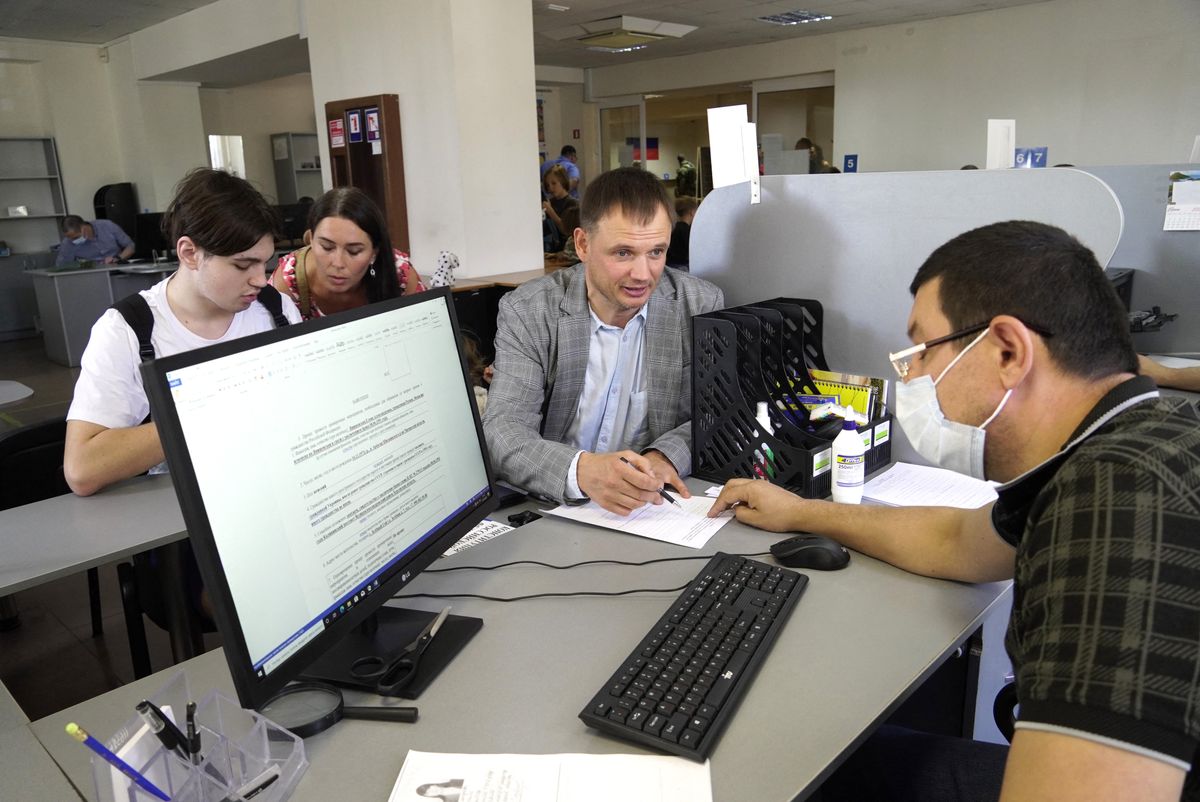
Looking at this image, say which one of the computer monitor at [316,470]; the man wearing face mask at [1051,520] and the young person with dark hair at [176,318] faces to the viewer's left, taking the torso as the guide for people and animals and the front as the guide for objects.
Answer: the man wearing face mask

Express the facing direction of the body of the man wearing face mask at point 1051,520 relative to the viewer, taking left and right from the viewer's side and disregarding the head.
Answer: facing to the left of the viewer

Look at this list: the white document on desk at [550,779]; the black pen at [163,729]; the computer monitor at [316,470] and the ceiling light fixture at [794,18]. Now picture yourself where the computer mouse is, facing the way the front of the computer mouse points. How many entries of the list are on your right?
1

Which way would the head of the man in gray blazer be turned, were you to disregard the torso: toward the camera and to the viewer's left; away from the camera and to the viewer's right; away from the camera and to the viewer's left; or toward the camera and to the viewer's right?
toward the camera and to the viewer's right

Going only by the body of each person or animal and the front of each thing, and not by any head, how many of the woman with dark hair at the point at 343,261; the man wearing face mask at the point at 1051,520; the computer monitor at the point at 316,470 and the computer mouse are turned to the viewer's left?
2

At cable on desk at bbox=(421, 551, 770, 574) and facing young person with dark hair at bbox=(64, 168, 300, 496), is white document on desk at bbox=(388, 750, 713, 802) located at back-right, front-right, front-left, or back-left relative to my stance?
back-left

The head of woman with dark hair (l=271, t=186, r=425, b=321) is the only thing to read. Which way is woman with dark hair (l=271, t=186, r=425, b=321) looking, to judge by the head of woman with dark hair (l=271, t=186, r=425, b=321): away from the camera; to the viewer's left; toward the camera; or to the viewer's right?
toward the camera

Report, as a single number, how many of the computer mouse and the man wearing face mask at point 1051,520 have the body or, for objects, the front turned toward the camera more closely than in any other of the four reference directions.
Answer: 0

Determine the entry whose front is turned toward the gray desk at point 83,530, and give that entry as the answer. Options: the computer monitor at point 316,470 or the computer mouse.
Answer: the computer mouse

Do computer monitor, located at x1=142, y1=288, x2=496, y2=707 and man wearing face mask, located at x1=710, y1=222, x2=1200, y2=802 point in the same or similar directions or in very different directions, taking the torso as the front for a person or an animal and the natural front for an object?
very different directions

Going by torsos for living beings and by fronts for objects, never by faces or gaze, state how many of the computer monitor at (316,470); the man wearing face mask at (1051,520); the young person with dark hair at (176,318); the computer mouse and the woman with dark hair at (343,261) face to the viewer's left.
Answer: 2

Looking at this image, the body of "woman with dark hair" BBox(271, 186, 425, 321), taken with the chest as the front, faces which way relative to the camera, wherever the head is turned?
toward the camera

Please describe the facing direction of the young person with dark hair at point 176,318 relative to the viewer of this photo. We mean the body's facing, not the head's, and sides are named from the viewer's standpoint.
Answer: facing the viewer and to the right of the viewer

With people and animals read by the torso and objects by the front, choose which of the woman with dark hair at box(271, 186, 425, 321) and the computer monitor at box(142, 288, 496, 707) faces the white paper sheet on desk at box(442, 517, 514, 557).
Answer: the woman with dark hair

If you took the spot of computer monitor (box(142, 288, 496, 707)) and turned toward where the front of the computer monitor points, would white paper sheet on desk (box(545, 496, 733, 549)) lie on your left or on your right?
on your left

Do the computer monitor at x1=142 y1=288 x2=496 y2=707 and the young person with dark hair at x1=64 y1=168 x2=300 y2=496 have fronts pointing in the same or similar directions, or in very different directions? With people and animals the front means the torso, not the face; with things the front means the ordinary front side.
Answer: same or similar directions
